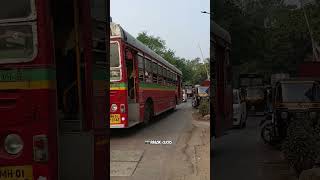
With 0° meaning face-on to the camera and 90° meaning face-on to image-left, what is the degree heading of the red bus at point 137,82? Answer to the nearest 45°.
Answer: approximately 45°

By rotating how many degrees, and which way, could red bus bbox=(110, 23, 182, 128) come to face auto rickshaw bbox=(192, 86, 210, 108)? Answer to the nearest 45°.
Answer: approximately 180°
